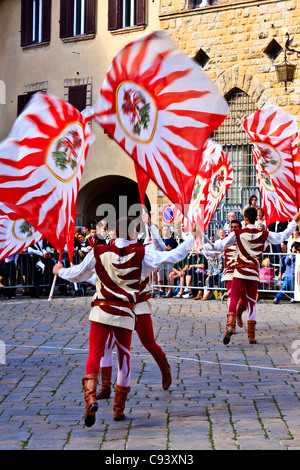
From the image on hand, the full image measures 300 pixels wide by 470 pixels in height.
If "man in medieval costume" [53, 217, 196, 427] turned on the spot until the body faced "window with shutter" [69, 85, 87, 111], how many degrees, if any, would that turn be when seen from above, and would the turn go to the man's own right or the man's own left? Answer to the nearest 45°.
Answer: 0° — they already face it

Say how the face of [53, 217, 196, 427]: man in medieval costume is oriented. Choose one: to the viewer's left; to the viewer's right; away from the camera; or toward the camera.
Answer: away from the camera

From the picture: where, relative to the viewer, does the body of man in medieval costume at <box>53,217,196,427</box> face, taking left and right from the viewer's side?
facing away from the viewer
